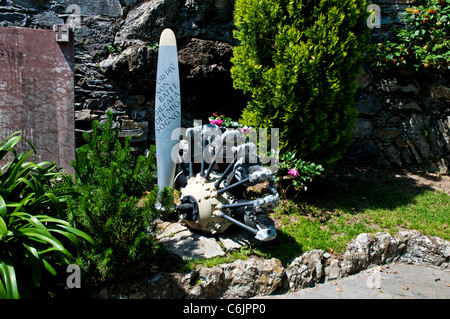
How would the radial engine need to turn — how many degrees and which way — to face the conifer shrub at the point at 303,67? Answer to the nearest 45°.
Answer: approximately 180°

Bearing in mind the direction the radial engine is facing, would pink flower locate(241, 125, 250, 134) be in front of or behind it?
behind

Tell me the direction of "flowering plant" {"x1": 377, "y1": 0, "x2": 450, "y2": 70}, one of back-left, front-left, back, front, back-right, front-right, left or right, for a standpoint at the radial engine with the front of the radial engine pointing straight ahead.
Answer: back

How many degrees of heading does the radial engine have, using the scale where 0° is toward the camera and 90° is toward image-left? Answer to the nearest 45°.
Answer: approximately 45°

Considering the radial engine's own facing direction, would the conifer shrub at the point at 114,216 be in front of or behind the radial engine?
in front

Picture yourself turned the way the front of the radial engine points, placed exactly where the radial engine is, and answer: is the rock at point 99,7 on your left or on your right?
on your right
